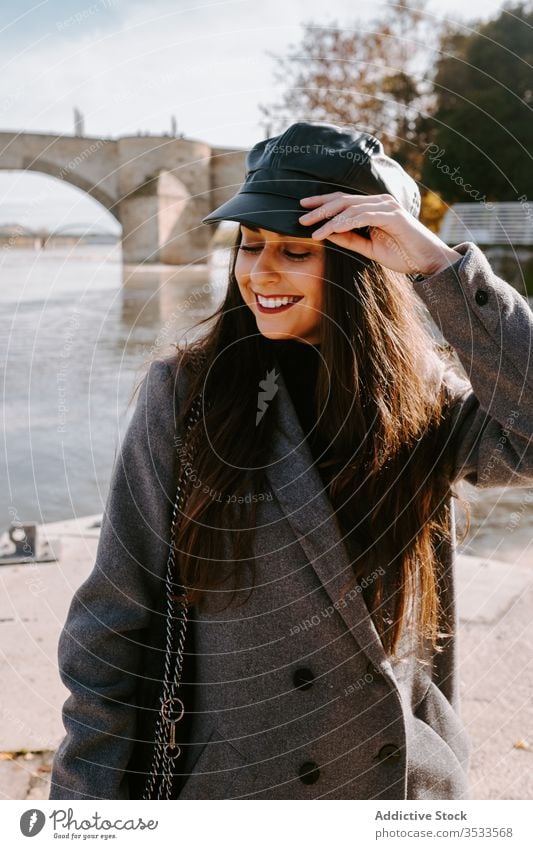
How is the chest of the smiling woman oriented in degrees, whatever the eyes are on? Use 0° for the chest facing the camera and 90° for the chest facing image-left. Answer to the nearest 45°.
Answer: approximately 0°

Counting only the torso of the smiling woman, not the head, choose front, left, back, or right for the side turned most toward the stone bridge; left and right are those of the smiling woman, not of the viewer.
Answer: back

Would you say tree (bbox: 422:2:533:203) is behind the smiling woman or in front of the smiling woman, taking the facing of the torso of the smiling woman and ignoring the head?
behind
